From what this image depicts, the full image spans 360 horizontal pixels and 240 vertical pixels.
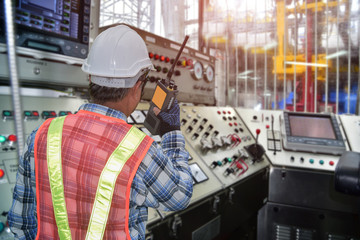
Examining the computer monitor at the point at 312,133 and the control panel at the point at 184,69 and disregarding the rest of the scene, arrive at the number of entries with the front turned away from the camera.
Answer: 0

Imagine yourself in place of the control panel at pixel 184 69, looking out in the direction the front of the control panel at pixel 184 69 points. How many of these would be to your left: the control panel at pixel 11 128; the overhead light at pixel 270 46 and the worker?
1

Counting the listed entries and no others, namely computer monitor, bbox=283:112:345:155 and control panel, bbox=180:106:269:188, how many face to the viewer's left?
0

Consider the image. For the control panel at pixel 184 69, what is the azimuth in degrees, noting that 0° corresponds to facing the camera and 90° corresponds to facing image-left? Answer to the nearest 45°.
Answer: approximately 315°

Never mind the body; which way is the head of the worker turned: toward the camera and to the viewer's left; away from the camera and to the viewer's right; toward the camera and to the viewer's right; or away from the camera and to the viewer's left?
away from the camera and to the viewer's right

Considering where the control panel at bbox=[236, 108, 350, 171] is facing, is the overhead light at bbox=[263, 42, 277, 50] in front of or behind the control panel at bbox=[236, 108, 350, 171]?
behind

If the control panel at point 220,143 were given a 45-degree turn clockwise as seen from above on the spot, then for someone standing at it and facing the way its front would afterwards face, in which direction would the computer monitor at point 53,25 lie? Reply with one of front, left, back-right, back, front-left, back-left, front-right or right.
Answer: front-right
